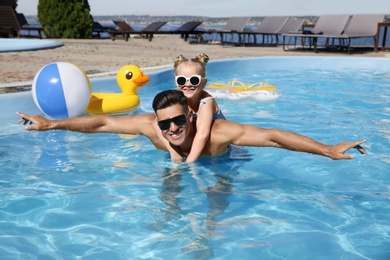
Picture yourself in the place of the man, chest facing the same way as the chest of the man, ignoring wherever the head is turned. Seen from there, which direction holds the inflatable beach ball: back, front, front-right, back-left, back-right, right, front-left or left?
back-right

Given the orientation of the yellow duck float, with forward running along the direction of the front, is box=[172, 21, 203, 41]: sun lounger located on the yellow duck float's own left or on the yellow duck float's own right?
on the yellow duck float's own left

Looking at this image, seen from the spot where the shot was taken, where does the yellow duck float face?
facing to the right of the viewer

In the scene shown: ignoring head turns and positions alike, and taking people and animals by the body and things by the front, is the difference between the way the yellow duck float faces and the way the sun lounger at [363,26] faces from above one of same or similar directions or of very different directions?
very different directions

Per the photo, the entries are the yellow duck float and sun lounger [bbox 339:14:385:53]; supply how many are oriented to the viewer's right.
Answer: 1

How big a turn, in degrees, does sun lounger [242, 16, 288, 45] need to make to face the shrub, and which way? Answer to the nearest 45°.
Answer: approximately 45° to its right

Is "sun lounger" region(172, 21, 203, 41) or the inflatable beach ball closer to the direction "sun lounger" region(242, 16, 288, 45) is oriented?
the inflatable beach ball

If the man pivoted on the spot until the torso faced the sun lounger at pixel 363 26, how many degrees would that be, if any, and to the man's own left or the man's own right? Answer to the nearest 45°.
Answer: approximately 135° to the man's own left

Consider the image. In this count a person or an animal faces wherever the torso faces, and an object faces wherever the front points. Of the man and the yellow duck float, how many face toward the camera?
1

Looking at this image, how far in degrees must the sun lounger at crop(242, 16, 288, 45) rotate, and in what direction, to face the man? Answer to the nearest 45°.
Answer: approximately 45° to its left
